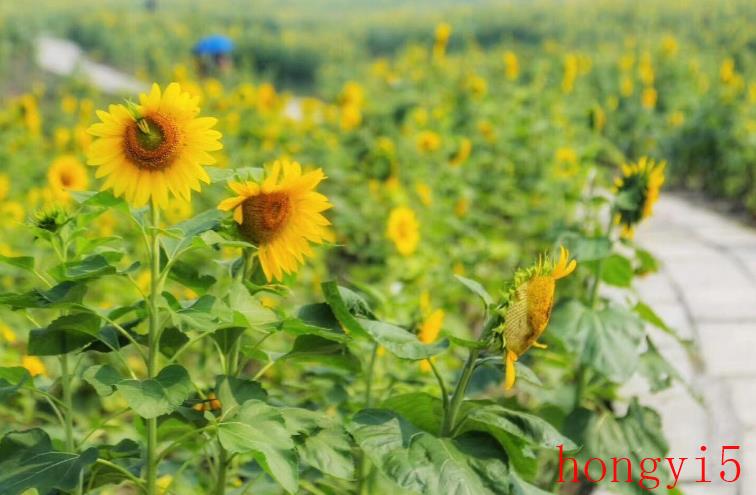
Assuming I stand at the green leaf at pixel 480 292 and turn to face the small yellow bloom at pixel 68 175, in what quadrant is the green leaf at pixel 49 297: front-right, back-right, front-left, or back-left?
front-left

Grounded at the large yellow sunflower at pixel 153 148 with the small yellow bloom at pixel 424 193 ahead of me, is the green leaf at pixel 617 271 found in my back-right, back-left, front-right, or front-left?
front-right

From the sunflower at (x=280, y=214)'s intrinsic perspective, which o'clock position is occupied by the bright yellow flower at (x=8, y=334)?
The bright yellow flower is roughly at 3 o'clock from the sunflower.

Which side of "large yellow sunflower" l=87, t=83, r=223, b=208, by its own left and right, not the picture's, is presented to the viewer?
front

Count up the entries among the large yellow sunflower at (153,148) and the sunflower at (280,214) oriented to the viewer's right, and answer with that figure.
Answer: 0
